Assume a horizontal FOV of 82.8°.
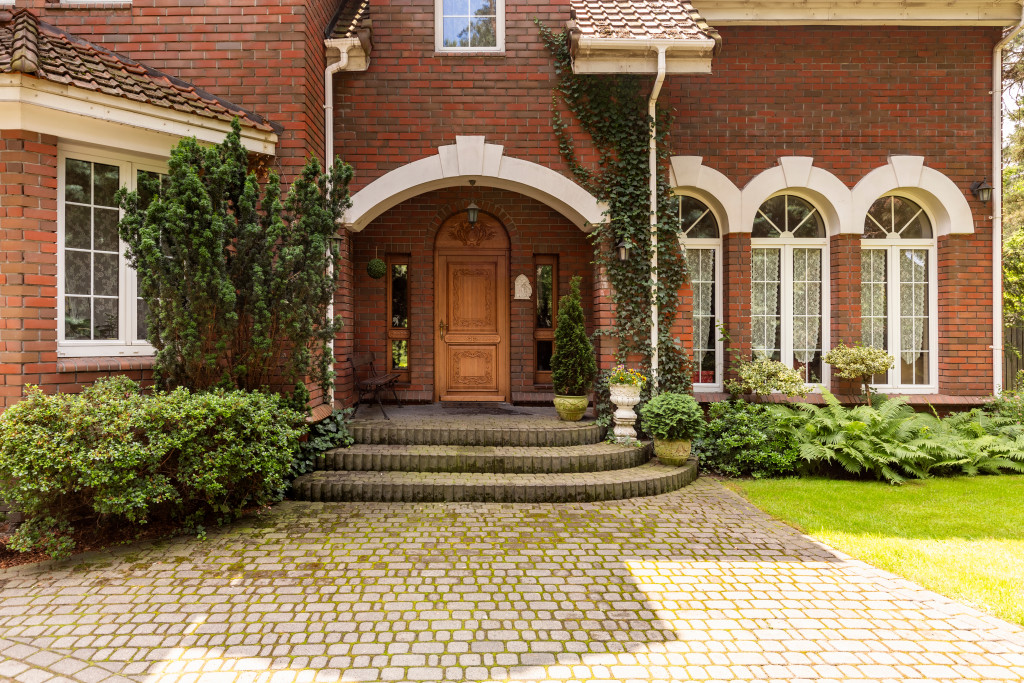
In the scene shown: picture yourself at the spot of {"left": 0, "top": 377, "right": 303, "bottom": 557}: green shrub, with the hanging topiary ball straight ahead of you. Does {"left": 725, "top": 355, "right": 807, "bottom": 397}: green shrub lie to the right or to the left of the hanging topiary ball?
right

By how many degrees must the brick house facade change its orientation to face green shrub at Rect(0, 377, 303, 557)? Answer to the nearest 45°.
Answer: approximately 45° to its right

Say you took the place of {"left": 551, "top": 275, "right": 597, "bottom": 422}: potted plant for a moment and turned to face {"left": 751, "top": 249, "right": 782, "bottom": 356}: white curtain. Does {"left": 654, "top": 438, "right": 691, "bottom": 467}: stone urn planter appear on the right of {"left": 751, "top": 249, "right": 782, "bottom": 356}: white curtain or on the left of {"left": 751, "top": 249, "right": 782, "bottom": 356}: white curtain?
right

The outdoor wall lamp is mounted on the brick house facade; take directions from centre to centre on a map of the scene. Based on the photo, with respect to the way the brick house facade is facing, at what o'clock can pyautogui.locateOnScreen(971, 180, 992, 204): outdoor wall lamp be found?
The outdoor wall lamp is roughly at 9 o'clock from the brick house facade.

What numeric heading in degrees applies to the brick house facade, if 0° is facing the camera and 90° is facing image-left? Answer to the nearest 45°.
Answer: approximately 0°
